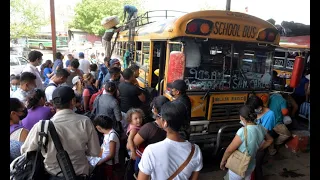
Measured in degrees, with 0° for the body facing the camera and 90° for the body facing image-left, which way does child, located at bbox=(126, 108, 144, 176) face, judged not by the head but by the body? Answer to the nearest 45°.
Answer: approximately 315°

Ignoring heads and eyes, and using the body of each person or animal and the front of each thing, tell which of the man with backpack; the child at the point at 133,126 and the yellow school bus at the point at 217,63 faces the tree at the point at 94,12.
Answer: the man with backpack

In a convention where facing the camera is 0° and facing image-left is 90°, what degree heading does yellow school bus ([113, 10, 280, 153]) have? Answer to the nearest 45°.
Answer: approximately 315°

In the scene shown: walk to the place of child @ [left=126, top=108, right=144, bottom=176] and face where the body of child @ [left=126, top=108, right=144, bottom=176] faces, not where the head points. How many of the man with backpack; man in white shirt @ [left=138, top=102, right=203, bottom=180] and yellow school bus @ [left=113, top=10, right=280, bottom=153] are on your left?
1

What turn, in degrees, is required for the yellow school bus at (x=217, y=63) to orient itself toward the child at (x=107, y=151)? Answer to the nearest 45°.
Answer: approximately 90° to its right

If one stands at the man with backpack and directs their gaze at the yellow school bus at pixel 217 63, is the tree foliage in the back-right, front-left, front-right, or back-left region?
front-left

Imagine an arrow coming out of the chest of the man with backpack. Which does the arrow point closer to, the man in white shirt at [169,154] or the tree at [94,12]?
the tree

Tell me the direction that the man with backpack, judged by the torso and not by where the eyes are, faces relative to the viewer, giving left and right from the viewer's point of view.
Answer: facing away from the viewer

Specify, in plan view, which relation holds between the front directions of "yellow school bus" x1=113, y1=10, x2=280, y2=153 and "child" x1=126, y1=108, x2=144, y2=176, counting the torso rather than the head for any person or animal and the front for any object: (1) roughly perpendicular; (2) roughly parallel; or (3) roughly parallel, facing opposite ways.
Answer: roughly parallel

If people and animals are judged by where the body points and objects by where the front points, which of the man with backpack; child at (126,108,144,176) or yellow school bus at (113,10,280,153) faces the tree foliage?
the man with backpack

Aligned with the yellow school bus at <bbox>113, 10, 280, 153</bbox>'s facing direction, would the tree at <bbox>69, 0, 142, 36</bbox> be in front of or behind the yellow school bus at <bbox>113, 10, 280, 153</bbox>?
behind
